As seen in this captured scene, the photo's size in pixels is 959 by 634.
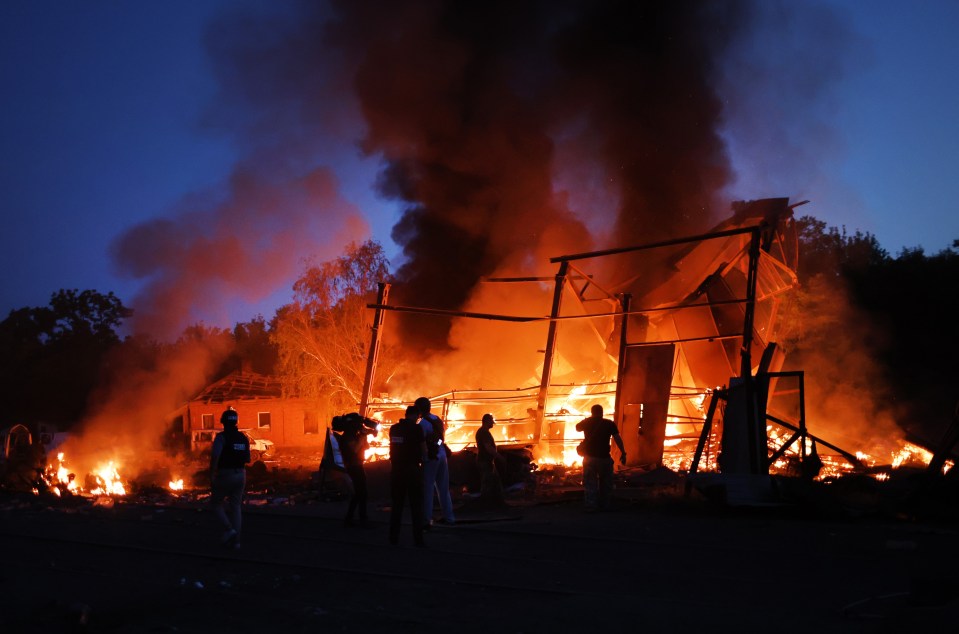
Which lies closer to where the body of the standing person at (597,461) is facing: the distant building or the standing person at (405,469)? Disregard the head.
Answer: the distant building

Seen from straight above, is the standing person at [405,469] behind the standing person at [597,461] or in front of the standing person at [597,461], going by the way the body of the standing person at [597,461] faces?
behind

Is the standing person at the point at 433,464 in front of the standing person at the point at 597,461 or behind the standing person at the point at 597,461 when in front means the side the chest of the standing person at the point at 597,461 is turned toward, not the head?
behind

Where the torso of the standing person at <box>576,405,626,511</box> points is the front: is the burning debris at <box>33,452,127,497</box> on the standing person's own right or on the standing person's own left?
on the standing person's own left

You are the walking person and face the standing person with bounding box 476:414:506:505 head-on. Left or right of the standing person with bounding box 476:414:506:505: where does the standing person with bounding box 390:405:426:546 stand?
right

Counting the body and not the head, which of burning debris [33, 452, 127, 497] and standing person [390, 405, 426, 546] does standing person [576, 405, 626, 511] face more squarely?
the burning debris

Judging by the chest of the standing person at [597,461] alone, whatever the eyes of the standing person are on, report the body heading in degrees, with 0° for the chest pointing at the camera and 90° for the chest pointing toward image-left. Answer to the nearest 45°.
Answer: approximately 180°

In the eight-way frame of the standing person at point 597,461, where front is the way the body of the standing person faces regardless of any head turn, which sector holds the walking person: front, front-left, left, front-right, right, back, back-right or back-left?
back-left
